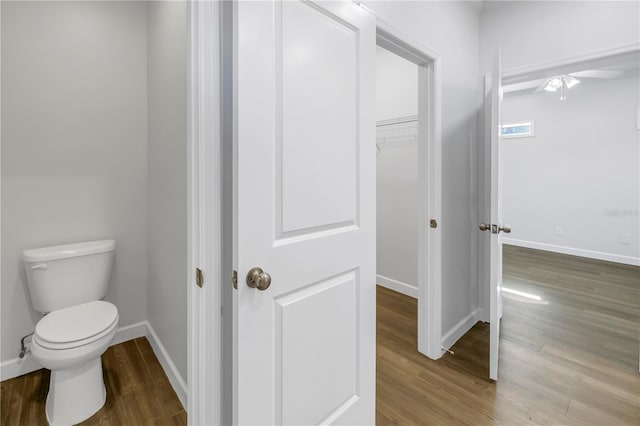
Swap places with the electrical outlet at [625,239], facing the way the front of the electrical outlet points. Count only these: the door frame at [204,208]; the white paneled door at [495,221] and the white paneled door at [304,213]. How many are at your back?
0

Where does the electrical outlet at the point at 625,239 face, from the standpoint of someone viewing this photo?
facing the viewer

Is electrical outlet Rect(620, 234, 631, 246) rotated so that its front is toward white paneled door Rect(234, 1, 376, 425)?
yes

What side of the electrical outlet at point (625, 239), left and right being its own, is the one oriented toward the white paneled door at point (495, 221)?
front

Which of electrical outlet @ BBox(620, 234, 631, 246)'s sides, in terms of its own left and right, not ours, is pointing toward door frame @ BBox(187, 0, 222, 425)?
front
